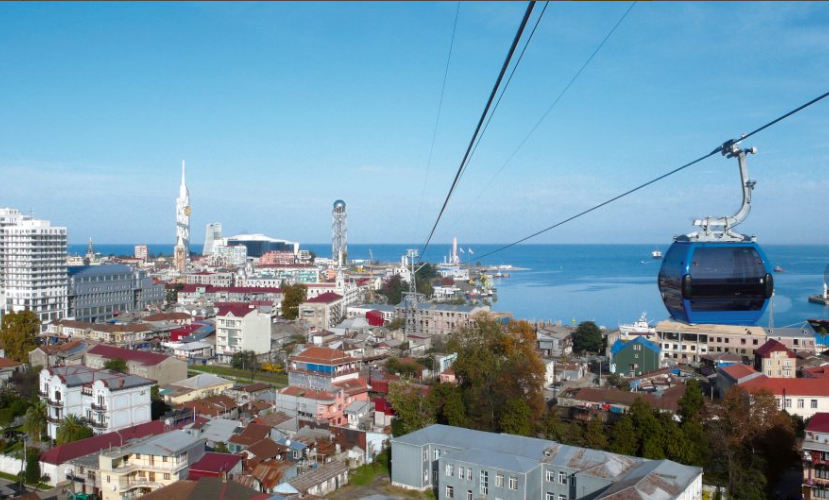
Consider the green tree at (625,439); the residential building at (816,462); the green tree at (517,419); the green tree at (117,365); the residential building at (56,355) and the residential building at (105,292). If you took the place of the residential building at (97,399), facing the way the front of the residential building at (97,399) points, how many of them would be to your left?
3

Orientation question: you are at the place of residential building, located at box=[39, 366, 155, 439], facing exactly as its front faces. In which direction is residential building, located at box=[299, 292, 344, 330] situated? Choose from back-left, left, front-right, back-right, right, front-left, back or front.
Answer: back

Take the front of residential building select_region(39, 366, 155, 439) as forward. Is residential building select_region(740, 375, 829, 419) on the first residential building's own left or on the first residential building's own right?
on the first residential building's own left

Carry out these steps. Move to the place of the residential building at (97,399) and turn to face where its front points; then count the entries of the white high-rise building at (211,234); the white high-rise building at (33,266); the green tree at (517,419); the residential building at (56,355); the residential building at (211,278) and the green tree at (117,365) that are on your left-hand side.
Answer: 1

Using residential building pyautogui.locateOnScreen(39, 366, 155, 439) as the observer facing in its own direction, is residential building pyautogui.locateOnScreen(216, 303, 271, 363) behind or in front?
behind

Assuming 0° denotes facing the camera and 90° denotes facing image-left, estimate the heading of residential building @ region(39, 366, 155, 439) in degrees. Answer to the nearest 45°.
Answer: approximately 45°

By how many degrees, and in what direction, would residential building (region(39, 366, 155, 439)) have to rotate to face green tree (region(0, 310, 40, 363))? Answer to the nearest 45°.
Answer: approximately 135° to its right

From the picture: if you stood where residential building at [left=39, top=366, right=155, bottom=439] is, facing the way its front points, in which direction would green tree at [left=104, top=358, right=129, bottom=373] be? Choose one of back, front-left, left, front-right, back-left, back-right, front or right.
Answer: back-right

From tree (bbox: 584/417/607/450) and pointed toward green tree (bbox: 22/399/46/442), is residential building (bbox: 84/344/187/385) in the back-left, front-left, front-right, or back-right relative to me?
front-right

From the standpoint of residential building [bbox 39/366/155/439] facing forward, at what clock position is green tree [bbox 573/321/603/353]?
The green tree is roughly at 7 o'clock from the residential building.

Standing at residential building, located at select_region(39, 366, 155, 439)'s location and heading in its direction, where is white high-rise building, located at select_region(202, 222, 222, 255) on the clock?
The white high-rise building is roughly at 5 o'clock from the residential building.

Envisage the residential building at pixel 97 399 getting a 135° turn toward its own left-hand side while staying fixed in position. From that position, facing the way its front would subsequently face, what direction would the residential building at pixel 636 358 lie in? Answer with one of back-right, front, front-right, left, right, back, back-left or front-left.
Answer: front

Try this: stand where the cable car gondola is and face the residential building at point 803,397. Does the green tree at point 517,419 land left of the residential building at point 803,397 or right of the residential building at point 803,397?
left

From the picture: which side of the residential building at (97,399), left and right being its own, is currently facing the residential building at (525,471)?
left

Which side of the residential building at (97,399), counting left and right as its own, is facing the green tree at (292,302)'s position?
back

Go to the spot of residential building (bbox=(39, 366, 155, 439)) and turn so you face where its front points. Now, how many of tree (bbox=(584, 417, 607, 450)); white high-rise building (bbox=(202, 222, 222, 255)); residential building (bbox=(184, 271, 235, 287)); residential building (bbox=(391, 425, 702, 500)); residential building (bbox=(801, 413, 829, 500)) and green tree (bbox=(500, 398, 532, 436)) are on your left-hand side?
4

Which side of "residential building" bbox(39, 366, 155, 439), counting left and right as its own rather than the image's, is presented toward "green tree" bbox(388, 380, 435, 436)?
left

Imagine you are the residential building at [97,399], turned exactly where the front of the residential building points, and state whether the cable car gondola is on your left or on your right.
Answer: on your left

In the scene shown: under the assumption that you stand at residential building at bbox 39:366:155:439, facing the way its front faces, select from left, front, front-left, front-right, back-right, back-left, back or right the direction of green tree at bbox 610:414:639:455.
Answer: left

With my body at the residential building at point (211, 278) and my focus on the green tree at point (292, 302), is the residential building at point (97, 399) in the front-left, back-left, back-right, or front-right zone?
front-right
